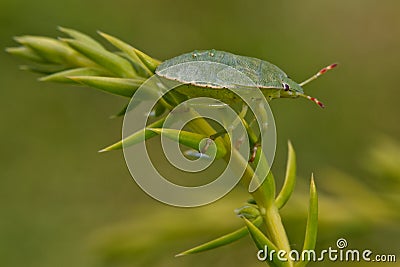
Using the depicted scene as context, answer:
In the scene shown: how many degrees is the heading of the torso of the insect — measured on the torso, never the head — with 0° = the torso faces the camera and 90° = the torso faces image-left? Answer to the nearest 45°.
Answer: approximately 270°
